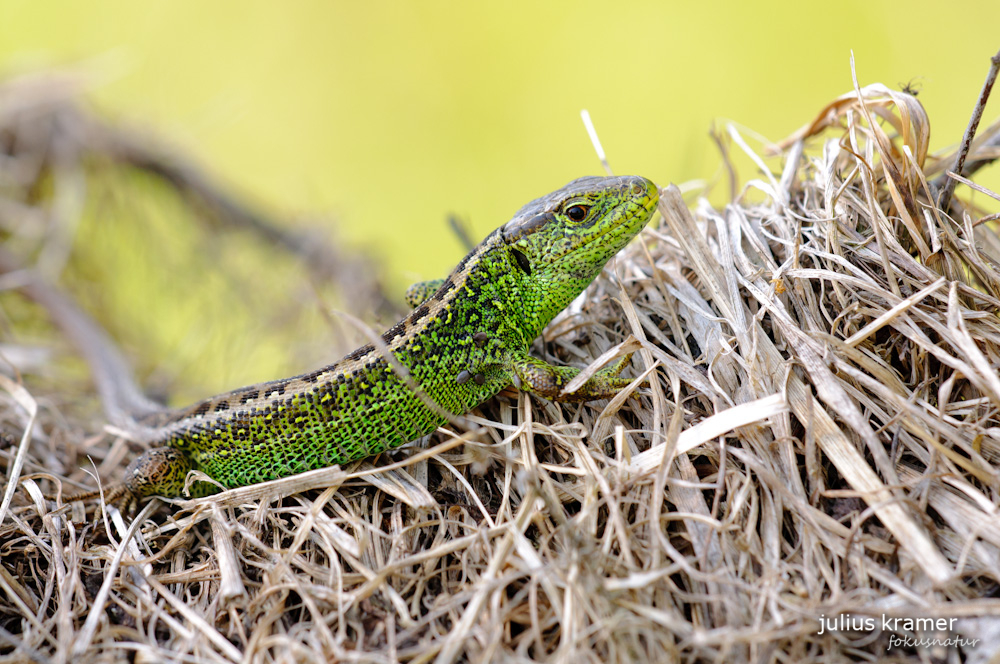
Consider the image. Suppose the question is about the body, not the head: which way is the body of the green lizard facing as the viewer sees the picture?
to the viewer's right
